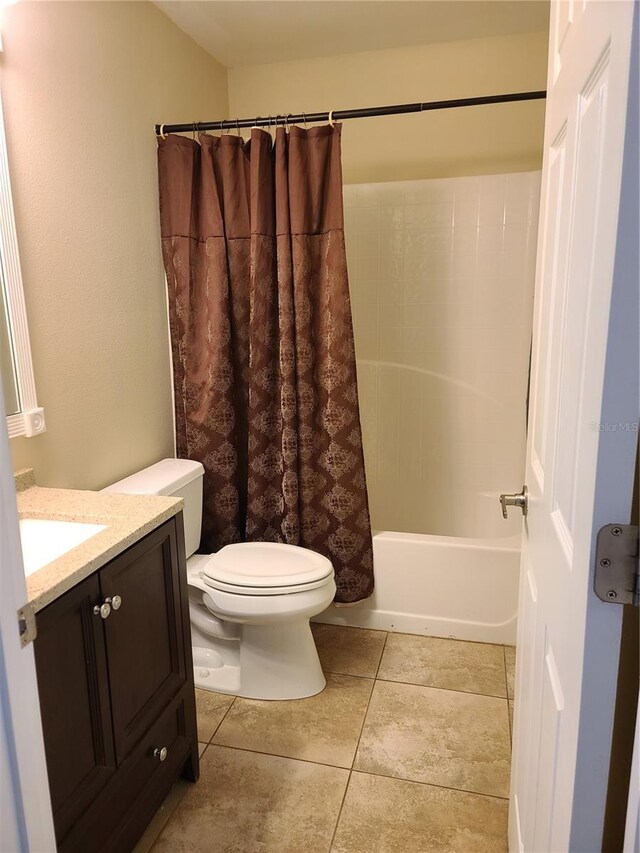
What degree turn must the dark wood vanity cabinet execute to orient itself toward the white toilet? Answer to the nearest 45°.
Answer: approximately 90° to its left

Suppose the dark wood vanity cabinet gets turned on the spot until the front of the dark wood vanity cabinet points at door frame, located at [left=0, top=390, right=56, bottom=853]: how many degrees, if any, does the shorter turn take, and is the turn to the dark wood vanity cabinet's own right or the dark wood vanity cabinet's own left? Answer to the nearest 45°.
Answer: approximately 45° to the dark wood vanity cabinet's own right

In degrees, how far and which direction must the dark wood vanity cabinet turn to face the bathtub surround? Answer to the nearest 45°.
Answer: approximately 90° to its left

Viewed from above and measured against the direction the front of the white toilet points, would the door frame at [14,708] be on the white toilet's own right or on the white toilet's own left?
on the white toilet's own right

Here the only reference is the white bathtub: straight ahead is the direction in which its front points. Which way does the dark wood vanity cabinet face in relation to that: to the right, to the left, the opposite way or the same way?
to the left

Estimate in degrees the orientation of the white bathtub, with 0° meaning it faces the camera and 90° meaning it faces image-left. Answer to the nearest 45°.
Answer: approximately 0°

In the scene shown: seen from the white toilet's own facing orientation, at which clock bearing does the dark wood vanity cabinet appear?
The dark wood vanity cabinet is roughly at 4 o'clock from the white toilet.

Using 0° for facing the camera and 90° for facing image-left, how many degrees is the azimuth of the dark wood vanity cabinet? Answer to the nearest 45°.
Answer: approximately 315°

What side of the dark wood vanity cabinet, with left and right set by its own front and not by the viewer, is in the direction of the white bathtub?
left
